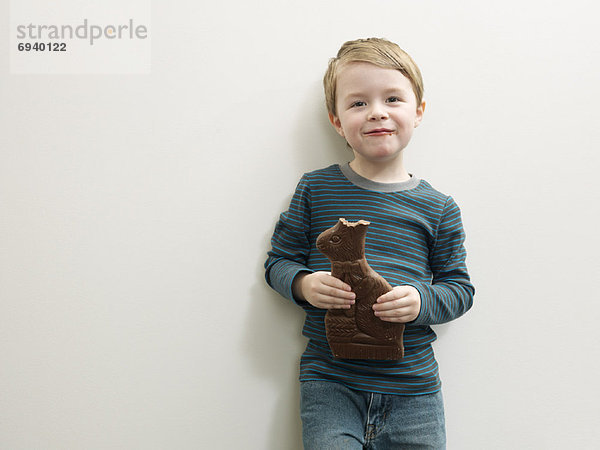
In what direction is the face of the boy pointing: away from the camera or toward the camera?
toward the camera

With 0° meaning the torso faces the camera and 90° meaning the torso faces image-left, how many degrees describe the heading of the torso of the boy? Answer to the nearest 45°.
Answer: approximately 0°
